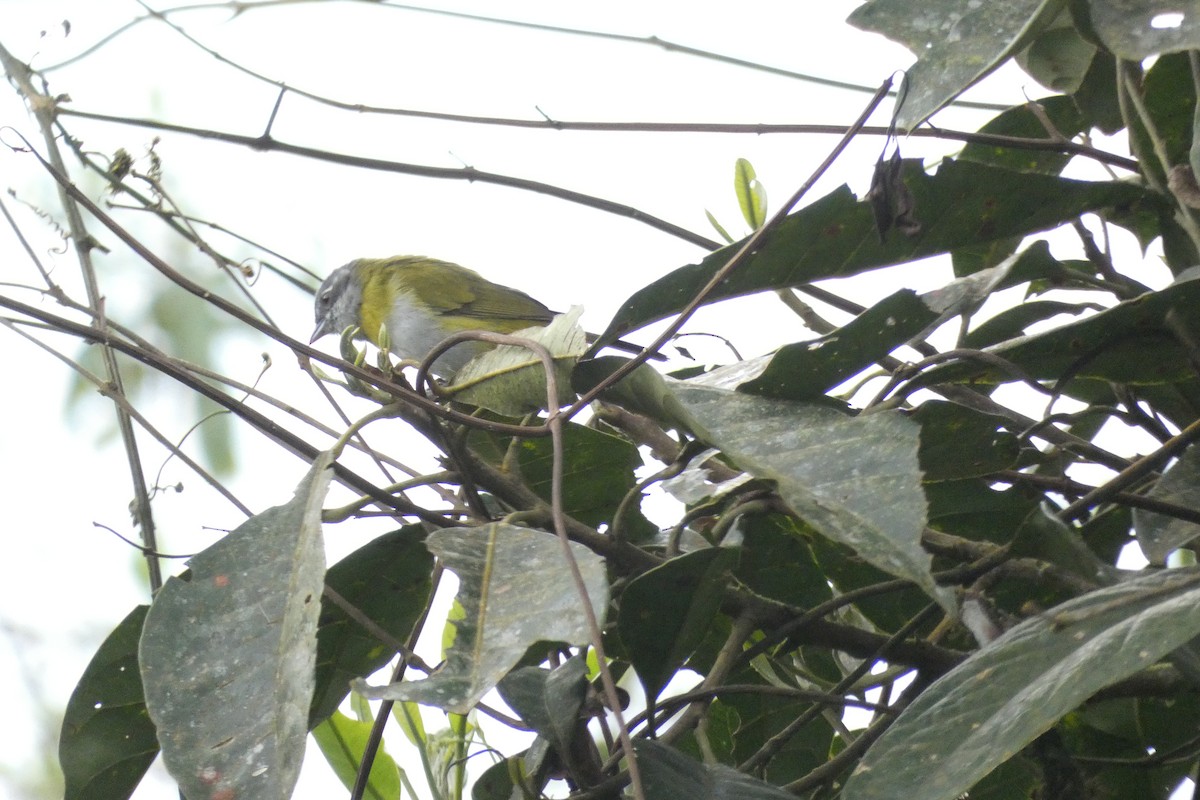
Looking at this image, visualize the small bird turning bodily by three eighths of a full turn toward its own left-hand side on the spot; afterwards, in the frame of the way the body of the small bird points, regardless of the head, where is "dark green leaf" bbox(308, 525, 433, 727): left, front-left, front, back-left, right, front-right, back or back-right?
front-right

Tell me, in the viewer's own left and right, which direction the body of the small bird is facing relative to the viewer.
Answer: facing to the left of the viewer

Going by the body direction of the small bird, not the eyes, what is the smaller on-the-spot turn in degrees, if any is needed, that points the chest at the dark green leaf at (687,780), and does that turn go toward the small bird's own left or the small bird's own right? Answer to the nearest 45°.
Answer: approximately 90° to the small bird's own left

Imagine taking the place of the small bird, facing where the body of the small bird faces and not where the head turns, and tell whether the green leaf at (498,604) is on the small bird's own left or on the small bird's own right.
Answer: on the small bird's own left

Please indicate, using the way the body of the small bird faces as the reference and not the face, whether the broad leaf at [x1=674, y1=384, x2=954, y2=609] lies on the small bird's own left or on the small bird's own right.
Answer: on the small bird's own left

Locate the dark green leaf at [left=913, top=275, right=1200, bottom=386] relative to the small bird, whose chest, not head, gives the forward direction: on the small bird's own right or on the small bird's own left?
on the small bird's own left
